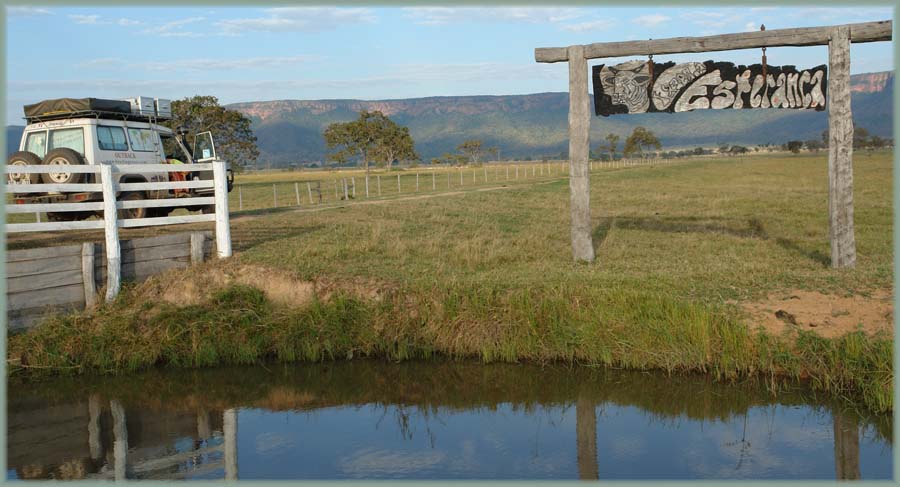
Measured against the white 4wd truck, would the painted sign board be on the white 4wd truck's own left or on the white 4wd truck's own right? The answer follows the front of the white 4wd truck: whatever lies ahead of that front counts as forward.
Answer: on the white 4wd truck's own right

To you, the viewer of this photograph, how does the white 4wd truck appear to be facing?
facing away from the viewer and to the right of the viewer

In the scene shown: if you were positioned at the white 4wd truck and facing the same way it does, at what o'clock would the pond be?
The pond is roughly at 4 o'clock from the white 4wd truck.

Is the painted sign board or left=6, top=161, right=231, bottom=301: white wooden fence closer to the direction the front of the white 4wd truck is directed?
the painted sign board

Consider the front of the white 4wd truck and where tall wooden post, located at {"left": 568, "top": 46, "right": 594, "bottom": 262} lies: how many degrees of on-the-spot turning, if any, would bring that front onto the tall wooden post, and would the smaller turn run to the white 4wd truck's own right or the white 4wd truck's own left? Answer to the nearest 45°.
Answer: approximately 90° to the white 4wd truck's own right

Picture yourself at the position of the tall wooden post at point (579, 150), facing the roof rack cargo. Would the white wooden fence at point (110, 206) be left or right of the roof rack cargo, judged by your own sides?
left

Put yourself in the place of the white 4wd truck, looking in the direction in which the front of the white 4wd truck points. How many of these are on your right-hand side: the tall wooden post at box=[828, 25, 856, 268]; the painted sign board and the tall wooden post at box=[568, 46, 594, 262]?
3

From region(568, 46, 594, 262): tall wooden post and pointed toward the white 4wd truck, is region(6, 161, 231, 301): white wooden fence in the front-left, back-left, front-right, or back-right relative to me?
front-left

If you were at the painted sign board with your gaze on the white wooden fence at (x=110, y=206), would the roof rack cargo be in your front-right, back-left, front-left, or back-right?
front-right

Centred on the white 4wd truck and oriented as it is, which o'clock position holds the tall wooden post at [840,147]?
The tall wooden post is roughly at 3 o'clock from the white 4wd truck.
